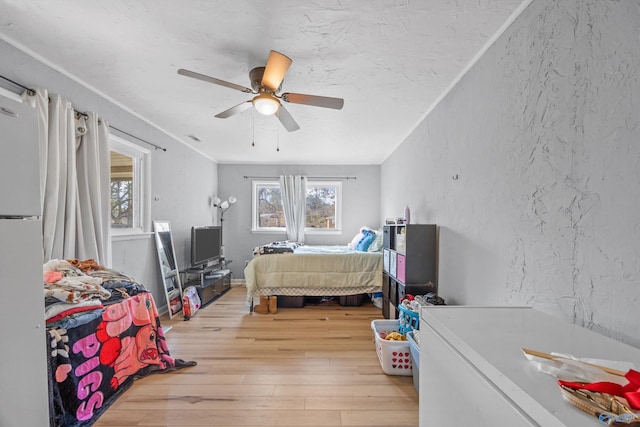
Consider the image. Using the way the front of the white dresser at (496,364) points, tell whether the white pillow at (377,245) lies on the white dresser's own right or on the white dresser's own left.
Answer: on the white dresser's own right

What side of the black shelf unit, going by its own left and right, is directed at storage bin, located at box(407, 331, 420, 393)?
left

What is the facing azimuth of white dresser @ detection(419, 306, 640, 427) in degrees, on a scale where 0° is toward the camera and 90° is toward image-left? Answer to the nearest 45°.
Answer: approximately 45°

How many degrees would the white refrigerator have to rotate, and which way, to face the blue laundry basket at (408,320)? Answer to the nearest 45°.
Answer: approximately 45° to its left

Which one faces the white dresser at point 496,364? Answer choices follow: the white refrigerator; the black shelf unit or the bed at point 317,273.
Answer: the white refrigerator

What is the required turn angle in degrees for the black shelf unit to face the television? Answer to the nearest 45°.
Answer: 0° — it already faces it

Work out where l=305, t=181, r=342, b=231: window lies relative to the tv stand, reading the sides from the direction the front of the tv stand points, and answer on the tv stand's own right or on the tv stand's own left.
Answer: on the tv stand's own left

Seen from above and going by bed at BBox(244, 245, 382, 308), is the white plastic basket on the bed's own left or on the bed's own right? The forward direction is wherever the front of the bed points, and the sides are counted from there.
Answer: on the bed's own left

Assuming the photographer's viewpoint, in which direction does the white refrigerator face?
facing the viewer and to the right of the viewer

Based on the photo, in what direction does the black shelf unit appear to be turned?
to the viewer's left

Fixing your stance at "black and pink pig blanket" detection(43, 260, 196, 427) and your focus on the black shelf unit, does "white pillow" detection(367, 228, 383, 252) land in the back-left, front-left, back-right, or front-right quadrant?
front-left

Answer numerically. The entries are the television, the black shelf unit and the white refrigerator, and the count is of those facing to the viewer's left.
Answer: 1

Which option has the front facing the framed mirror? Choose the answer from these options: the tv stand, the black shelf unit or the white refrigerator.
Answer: the black shelf unit

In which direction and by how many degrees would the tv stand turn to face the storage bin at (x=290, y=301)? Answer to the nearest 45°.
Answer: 0° — it already faces it
